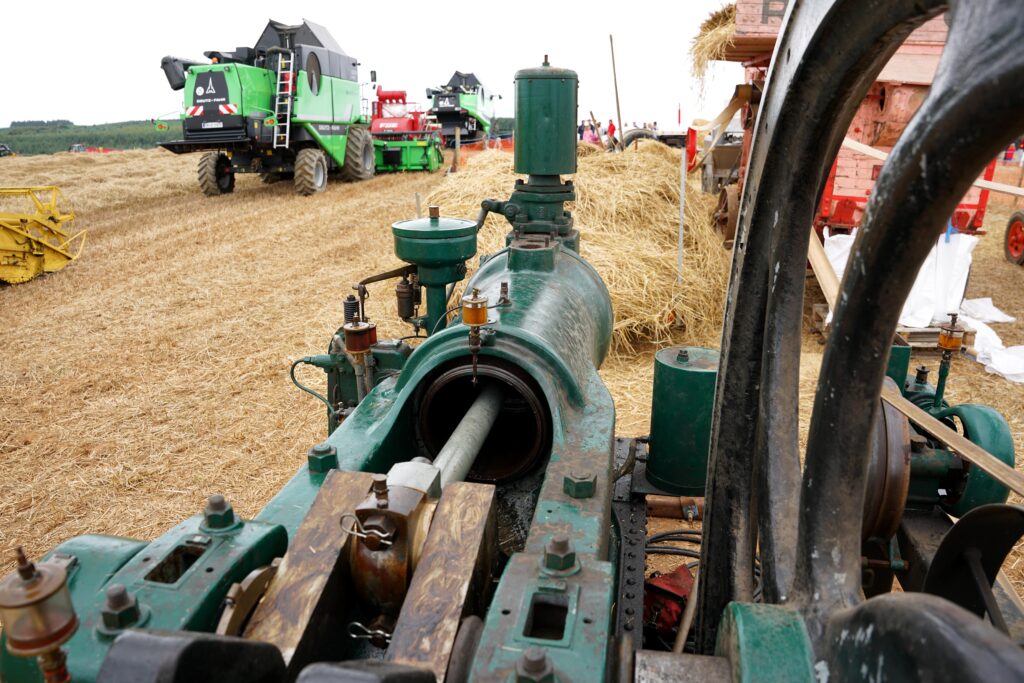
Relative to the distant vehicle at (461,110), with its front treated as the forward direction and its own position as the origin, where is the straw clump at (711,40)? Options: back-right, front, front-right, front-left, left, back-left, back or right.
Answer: back-right

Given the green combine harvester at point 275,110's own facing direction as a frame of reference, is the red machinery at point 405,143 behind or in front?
in front

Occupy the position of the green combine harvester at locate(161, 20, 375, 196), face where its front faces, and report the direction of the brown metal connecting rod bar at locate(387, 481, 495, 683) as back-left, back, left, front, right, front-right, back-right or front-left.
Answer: back-right

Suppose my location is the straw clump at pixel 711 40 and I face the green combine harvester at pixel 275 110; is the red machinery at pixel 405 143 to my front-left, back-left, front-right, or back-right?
front-right

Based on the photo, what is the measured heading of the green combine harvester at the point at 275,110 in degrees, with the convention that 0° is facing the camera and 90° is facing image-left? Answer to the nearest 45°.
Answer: approximately 225°
